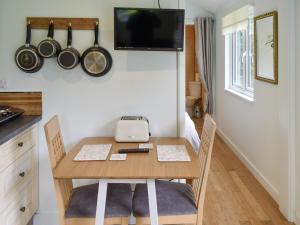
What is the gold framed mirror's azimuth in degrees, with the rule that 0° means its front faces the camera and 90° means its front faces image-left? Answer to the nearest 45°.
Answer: approximately 45°

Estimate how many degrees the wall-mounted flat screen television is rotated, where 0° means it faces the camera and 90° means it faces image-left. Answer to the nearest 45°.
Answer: approximately 0°
